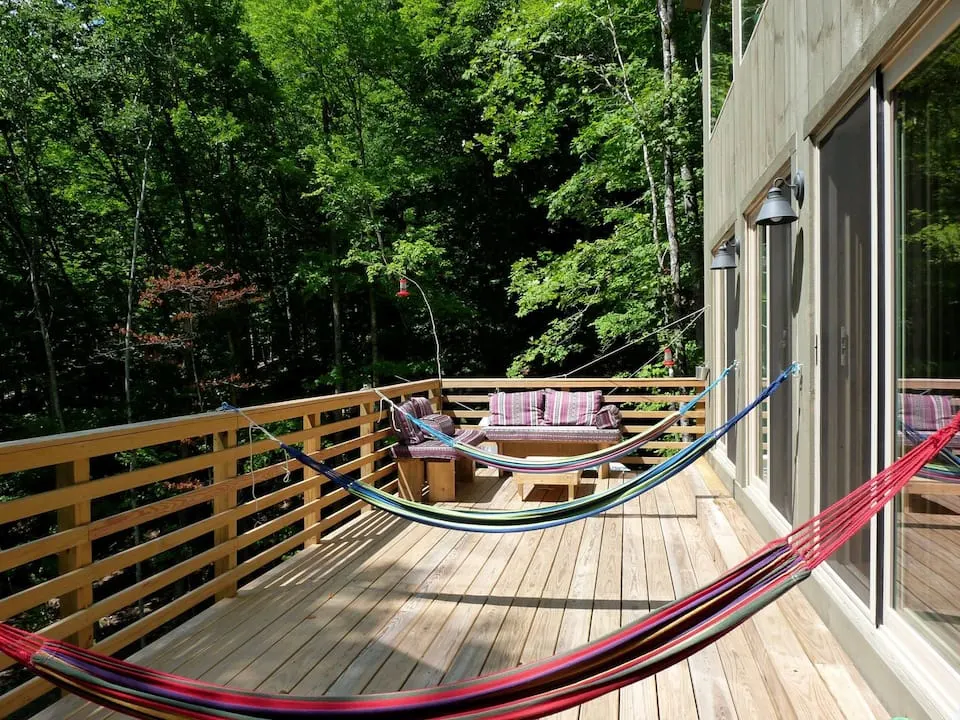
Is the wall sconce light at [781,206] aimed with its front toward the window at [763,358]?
no

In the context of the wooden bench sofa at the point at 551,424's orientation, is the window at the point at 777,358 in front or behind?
in front

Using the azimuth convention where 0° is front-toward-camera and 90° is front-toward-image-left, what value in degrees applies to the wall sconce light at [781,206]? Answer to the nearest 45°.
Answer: approximately 90°

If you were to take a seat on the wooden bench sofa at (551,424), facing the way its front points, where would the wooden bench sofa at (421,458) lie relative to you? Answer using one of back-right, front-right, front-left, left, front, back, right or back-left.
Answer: front-right

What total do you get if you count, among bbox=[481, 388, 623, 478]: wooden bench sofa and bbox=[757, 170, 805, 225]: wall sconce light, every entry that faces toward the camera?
1

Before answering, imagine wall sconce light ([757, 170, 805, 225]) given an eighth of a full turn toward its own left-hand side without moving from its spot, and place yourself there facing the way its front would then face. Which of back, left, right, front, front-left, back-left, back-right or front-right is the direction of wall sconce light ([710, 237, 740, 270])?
back-right

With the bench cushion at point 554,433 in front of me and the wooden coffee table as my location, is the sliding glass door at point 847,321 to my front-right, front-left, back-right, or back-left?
back-right

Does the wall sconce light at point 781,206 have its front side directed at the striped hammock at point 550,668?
no

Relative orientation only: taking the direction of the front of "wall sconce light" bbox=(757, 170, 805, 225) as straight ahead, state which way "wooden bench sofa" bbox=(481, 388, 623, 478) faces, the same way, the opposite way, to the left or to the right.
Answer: to the left

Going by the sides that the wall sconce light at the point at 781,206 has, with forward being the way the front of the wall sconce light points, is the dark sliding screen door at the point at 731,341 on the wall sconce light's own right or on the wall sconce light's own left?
on the wall sconce light's own right

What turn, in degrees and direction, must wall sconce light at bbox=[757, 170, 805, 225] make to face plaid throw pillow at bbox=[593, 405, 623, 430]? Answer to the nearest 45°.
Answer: approximately 45° to its right

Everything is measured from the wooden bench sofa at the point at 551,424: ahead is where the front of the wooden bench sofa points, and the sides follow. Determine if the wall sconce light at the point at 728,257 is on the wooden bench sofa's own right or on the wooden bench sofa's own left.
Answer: on the wooden bench sofa's own left

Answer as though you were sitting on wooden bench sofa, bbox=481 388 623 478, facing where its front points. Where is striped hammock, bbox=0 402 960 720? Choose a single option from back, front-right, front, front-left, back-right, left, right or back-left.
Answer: front

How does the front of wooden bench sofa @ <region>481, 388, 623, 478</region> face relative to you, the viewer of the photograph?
facing the viewer
